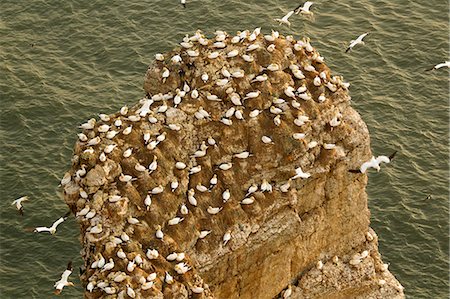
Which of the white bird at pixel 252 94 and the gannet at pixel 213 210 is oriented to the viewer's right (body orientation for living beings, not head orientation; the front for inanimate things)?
the white bird

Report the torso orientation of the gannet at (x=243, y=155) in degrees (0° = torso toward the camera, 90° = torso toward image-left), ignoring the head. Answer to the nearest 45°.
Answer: approximately 90°

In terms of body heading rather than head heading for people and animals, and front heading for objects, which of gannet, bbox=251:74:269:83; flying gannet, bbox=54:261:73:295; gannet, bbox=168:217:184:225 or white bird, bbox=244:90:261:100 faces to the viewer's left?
gannet, bbox=168:217:184:225

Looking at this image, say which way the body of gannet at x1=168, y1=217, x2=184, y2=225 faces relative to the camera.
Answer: to the viewer's left

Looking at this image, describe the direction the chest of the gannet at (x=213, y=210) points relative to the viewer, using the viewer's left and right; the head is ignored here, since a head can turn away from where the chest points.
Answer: facing to the left of the viewer

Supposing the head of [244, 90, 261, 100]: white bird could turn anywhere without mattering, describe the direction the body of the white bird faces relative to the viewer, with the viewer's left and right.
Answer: facing to the right of the viewer

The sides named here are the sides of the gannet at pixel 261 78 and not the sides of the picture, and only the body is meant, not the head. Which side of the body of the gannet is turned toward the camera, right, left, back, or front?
right

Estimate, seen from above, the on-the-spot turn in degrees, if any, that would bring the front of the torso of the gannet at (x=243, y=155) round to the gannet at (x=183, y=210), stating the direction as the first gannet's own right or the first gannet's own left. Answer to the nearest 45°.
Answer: approximately 45° to the first gannet's own left

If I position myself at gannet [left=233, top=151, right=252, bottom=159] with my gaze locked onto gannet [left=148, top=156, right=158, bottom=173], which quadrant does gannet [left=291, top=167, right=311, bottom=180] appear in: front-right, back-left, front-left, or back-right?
back-left

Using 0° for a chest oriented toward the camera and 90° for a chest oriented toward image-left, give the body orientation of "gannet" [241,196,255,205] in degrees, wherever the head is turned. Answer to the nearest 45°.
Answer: approximately 270°
